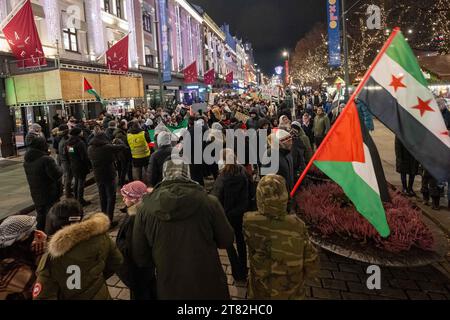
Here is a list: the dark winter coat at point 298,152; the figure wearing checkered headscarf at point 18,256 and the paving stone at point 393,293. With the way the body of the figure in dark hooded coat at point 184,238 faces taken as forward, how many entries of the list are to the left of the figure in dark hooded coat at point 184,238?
1

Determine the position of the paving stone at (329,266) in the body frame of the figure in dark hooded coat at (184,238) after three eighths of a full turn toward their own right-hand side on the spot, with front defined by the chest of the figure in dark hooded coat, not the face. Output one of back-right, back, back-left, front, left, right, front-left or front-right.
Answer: left

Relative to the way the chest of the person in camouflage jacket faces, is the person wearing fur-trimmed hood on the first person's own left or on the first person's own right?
on the first person's own left

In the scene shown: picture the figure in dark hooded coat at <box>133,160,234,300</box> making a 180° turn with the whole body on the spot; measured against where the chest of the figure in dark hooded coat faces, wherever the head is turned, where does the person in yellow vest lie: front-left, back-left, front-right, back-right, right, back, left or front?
back

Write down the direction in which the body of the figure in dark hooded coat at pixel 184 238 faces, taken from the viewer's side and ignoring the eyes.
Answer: away from the camera

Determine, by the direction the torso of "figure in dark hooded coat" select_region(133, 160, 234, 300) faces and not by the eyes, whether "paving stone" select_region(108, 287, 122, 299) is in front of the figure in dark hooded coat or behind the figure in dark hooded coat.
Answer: in front

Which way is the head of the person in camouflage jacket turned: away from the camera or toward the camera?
away from the camera

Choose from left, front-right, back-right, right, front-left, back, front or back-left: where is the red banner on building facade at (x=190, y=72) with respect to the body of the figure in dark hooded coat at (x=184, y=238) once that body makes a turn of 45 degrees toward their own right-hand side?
front-left

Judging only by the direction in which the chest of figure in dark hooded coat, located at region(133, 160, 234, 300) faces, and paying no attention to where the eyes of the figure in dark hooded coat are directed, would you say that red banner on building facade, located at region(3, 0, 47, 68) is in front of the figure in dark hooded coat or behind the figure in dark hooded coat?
in front

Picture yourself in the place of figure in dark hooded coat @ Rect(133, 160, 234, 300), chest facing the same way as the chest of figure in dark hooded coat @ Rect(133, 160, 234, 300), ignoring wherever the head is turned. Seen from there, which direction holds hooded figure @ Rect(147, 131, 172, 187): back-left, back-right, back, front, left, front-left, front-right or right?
front

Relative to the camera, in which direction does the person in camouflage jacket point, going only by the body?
away from the camera

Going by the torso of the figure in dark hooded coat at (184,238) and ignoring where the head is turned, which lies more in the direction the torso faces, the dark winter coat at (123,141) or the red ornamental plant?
the dark winter coat

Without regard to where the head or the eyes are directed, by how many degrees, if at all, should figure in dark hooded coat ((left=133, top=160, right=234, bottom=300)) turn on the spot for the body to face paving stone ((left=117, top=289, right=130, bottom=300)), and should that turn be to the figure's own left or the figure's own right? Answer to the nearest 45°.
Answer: approximately 45° to the figure's own left

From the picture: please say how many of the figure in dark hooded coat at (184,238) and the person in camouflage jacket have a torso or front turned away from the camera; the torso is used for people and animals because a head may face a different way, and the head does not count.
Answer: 2

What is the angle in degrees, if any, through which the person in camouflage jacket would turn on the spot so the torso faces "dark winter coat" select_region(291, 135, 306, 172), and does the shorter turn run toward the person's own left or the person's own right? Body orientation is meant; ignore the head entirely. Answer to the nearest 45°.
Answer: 0° — they already face it

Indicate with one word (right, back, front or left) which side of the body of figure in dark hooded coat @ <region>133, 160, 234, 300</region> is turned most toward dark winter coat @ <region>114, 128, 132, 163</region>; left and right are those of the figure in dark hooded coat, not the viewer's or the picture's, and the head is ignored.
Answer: front
